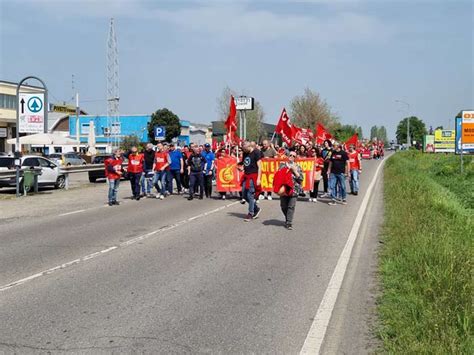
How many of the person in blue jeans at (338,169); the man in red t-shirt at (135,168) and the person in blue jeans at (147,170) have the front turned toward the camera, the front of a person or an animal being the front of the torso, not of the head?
3

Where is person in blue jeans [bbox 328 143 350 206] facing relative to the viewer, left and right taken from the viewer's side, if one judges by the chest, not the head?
facing the viewer

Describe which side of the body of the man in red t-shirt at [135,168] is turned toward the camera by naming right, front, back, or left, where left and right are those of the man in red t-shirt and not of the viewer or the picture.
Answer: front

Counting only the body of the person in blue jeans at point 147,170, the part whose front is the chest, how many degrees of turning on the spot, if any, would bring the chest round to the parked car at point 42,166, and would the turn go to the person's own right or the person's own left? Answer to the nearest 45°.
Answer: approximately 135° to the person's own right

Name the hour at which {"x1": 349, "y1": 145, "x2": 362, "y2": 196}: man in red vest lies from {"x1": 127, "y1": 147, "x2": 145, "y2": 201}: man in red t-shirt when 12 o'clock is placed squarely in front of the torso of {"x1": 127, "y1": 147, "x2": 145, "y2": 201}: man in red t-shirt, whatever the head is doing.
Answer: {"x1": 349, "y1": 145, "x2": 362, "y2": 196}: man in red vest is roughly at 9 o'clock from {"x1": 127, "y1": 147, "x2": 145, "y2": 201}: man in red t-shirt.

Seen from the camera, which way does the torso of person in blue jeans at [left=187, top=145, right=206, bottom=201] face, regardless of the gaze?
toward the camera

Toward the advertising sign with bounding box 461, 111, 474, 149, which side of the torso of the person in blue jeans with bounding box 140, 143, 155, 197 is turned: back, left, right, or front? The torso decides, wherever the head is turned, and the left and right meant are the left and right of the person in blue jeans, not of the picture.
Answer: left

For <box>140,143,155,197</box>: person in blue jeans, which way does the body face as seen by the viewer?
toward the camera

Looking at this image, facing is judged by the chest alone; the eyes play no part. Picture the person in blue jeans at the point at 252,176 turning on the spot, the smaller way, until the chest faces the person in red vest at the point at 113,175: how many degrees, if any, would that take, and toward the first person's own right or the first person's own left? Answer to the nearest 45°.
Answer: approximately 90° to the first person's own right

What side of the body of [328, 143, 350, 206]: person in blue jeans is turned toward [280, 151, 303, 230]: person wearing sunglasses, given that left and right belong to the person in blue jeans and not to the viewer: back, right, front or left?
front
